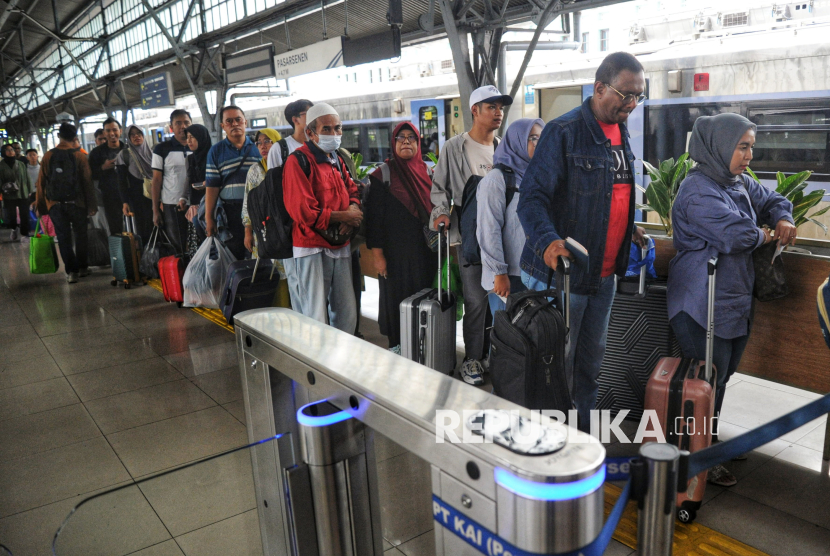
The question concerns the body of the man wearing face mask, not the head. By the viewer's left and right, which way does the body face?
facing the viewer and to the right of the viewer

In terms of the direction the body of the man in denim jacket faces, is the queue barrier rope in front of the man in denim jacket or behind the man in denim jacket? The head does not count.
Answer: in front

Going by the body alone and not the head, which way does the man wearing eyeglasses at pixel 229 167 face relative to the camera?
toward the camera

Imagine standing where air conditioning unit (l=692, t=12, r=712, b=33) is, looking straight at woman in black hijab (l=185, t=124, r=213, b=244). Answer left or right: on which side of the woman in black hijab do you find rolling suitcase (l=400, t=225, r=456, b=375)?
left

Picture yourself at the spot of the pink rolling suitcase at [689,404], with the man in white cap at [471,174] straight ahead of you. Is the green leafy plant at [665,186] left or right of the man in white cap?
right

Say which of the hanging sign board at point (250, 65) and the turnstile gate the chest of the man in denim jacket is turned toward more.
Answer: the turnstile gate

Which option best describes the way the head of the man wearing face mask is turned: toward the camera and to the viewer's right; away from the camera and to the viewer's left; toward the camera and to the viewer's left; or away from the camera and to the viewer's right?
toward the camera and to the viewer's right

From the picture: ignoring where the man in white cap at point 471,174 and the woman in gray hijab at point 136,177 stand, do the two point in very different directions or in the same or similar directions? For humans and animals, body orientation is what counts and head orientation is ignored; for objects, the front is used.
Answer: same or similar directions
